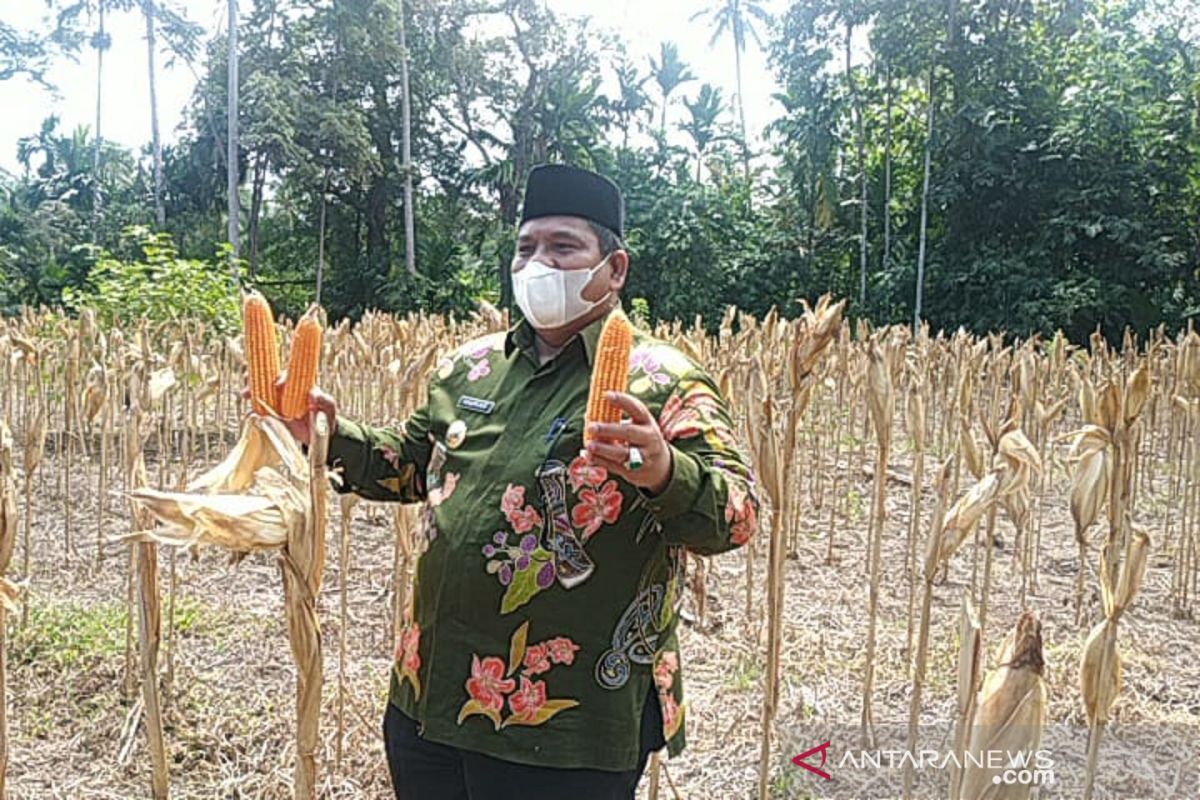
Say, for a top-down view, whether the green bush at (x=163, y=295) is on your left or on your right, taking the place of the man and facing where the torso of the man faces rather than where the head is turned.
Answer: on your right

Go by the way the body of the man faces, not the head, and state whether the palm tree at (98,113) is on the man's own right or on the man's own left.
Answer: on the man's own right

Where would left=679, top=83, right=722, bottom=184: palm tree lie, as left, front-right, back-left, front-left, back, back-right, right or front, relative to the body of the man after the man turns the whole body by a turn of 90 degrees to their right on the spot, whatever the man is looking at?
front-right

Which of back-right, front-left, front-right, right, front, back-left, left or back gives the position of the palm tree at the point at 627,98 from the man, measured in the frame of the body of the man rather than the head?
back-right

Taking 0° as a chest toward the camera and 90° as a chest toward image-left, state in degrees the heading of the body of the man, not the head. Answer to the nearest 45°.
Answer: approximately 45°

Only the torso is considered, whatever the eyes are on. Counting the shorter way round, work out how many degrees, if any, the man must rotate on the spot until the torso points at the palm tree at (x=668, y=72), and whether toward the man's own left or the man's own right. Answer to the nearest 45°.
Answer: approximately 135° to the man's own right

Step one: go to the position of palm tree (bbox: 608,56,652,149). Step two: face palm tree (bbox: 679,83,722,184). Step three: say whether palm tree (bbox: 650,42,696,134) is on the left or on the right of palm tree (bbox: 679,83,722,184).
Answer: left
